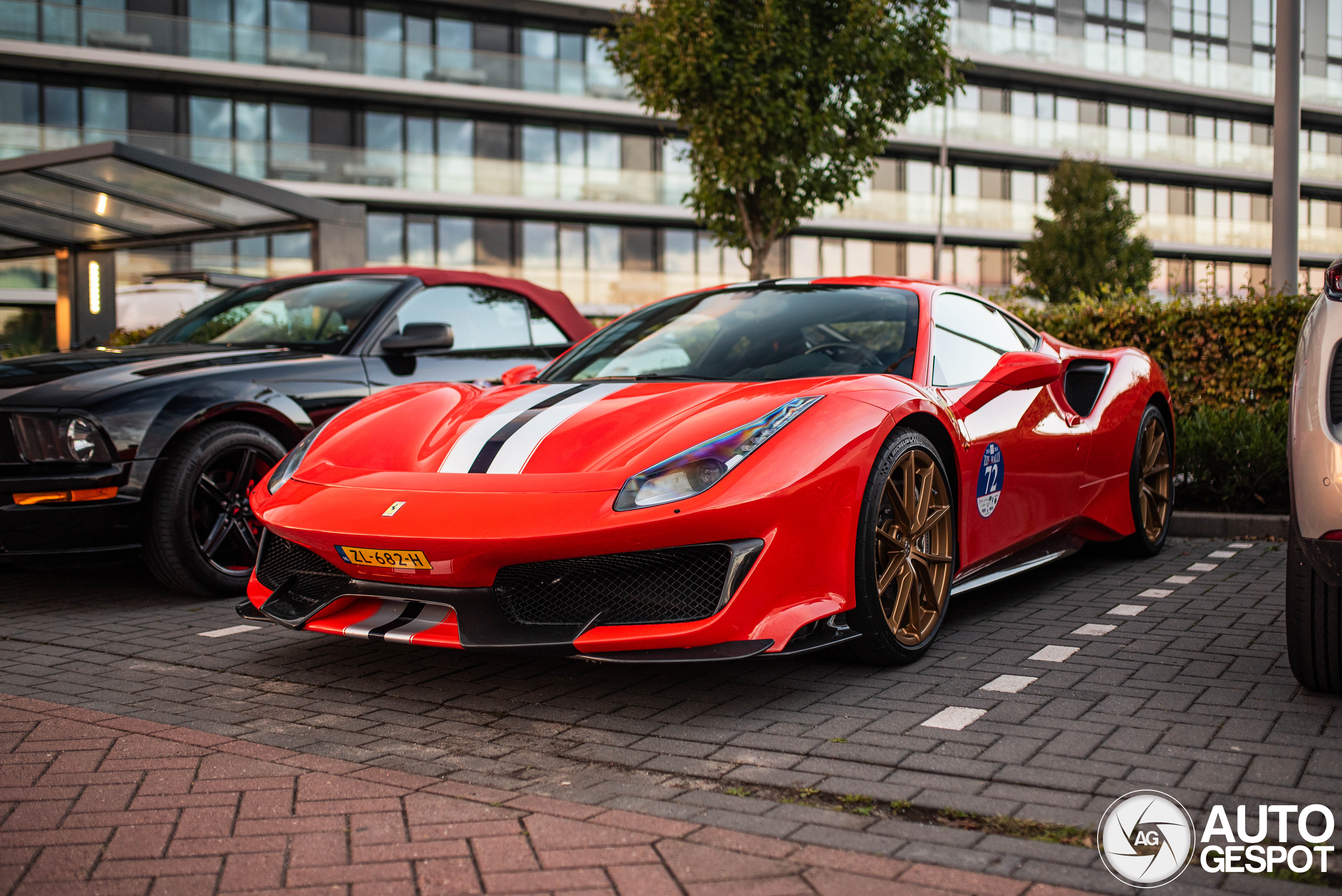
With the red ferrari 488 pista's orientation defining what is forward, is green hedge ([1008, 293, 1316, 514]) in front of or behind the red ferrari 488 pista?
behind

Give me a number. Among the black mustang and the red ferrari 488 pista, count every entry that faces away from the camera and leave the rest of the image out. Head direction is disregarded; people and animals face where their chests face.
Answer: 0

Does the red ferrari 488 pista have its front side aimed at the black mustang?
no

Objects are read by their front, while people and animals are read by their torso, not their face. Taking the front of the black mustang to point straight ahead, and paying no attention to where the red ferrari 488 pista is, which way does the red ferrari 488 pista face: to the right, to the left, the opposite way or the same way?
the same way

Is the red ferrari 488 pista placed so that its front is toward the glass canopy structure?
no

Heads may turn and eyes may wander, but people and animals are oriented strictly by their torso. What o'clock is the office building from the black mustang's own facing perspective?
The office building is roughly at 5 o'clock from the black mustang.

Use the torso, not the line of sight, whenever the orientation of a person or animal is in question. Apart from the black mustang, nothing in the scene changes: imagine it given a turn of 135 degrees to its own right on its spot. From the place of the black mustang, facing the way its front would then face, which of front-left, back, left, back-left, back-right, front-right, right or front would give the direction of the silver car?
back-right

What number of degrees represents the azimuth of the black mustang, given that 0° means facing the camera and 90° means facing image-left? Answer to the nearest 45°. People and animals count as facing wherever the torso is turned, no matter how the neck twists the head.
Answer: approximately 45°

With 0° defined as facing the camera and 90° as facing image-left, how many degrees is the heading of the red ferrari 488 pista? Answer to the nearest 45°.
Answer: approximately 45°
